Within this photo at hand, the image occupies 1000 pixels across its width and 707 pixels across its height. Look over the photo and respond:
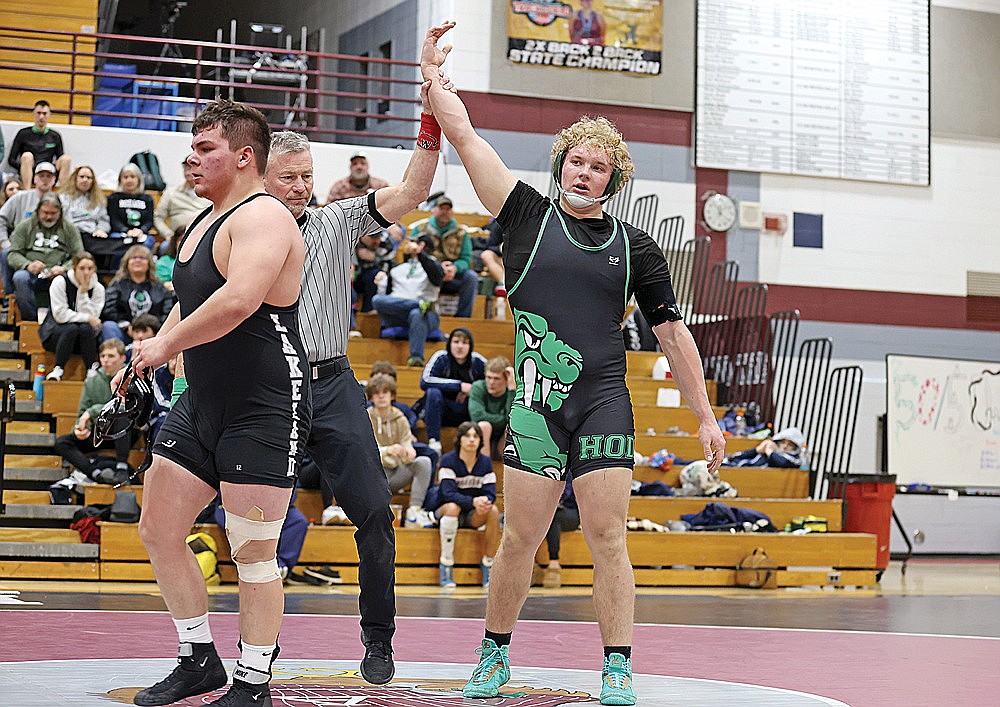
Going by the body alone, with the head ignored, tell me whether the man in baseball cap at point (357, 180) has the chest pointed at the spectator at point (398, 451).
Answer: yes

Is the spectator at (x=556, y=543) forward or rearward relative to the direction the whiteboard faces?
forward

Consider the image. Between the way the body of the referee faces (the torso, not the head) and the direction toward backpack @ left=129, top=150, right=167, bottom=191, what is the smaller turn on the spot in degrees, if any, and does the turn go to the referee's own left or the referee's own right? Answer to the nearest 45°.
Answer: approximately 180°

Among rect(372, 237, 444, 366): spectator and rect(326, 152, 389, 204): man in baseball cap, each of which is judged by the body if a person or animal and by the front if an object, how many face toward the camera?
2

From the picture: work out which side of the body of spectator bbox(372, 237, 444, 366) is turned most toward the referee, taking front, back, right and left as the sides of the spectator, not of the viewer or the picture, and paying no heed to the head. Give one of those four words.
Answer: front

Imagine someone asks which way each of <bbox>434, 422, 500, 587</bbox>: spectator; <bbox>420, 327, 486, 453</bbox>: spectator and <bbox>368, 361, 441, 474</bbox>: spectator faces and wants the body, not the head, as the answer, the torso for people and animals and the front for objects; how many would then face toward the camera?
3

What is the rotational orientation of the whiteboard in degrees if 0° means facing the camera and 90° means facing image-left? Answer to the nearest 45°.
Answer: approximately 0°

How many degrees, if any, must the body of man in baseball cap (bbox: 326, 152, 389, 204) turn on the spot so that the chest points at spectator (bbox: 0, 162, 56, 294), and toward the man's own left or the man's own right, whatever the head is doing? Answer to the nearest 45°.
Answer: approximately 90° to the man's own right
